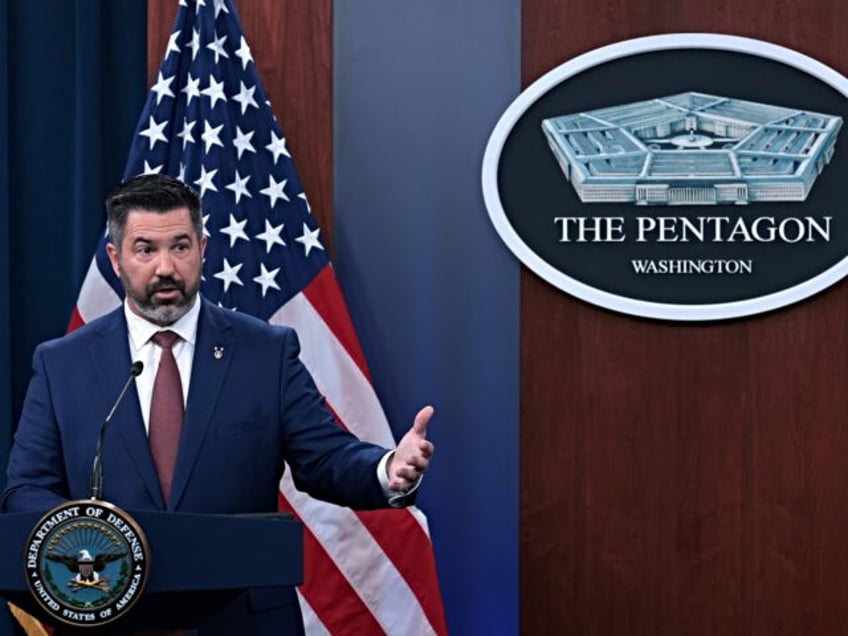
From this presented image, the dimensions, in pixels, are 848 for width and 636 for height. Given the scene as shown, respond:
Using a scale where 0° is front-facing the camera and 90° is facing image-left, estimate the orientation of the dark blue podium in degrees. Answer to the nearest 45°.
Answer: approximately 0°

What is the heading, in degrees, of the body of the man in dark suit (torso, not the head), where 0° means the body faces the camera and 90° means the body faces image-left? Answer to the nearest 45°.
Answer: approximately 0°

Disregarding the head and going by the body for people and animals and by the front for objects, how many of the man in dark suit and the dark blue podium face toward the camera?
2

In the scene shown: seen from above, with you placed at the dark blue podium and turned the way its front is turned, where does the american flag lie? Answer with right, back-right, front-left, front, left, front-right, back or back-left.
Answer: back

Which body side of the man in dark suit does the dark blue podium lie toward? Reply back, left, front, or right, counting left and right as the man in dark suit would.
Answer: front

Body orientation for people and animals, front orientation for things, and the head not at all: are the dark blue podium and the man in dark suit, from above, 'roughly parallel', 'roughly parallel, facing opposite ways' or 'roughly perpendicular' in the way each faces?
roughly parallel

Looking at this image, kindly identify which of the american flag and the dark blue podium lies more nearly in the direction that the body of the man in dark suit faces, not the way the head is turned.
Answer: the dark blue podium

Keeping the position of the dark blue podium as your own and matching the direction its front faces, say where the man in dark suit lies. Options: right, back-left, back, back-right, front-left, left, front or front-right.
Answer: back

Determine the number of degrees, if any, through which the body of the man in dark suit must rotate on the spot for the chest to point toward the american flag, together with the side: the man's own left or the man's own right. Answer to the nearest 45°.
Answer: approximately 180°
